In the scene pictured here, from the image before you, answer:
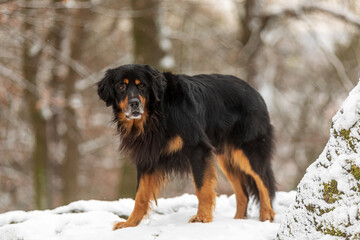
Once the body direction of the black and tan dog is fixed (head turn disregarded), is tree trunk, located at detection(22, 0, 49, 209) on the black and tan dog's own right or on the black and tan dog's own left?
on the black and tan dog's own right

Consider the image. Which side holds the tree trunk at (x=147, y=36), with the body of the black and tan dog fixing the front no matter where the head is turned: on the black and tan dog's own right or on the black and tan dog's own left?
on the black and tan dog's own right

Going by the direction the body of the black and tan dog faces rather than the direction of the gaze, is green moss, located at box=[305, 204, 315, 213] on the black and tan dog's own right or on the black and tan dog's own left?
on the black and tan dog's own left

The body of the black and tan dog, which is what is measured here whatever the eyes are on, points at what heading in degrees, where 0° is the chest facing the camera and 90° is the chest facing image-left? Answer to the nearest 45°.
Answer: approximately 45°
